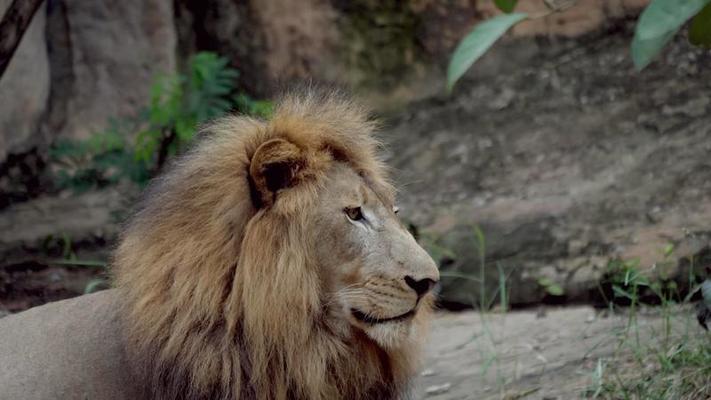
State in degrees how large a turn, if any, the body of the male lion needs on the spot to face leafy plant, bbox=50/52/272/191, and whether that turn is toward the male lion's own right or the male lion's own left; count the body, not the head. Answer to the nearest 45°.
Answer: approximately 90° to the male lion's own left

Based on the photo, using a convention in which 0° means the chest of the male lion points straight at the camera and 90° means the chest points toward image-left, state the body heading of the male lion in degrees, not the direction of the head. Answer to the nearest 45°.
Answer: approximately 270°

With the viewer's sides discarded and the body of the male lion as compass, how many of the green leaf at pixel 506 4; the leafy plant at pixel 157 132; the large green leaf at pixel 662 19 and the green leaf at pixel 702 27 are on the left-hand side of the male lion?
1

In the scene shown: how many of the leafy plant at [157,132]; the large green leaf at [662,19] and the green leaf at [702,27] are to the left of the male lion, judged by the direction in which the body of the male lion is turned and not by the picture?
1

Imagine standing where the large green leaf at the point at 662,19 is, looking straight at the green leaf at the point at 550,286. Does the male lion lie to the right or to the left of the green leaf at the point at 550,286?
left

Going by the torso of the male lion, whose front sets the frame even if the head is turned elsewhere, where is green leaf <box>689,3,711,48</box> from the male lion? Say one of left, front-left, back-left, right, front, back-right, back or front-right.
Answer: front-right

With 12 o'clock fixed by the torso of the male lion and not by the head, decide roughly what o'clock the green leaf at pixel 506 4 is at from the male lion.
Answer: The green leaf is roughly at 2 o'clock from the male lion.

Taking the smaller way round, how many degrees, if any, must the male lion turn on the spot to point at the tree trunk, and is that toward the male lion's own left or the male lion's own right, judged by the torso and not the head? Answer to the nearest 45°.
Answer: approximately 135° to the male lion's own left

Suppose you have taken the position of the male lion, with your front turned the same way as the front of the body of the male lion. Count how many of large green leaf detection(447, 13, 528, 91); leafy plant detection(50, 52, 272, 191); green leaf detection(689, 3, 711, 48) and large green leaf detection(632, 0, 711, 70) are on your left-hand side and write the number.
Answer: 1

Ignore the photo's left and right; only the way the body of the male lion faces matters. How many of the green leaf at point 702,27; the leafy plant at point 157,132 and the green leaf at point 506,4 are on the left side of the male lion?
1

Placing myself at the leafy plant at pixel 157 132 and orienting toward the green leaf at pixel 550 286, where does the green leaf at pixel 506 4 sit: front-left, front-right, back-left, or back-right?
front-right
